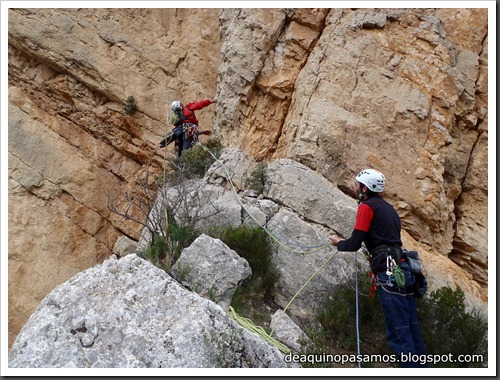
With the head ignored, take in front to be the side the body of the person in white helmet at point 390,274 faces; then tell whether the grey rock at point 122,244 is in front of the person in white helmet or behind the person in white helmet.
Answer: in front

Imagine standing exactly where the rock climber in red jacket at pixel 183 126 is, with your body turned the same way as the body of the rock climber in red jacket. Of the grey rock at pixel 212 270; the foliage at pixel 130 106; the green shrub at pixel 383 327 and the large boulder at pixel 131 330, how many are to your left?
1

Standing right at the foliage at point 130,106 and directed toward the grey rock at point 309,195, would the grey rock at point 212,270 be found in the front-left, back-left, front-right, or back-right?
front-right

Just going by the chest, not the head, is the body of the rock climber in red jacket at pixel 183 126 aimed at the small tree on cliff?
no

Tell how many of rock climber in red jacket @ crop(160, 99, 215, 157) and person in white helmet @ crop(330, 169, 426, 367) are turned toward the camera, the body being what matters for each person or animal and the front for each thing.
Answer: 0

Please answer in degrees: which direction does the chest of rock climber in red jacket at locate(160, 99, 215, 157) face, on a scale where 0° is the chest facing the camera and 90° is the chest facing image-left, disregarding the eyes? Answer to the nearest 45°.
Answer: approximately 225°

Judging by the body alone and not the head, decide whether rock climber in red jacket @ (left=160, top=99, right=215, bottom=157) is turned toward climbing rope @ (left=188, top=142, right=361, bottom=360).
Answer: no

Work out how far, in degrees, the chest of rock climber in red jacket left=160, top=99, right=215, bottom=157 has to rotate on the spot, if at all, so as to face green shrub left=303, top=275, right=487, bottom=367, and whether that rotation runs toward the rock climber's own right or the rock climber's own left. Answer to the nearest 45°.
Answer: approximately 90° to the rock climber's own right

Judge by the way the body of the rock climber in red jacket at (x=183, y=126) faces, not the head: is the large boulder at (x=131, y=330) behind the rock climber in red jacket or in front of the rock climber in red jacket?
behind

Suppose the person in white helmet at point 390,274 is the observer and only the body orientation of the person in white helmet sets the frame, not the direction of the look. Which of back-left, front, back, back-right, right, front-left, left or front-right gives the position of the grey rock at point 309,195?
front

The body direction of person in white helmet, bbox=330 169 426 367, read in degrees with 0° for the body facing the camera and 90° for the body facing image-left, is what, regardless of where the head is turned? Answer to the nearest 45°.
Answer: approximately 135°

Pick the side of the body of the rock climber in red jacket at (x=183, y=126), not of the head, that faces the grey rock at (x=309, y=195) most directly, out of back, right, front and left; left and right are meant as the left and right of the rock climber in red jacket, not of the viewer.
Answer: right

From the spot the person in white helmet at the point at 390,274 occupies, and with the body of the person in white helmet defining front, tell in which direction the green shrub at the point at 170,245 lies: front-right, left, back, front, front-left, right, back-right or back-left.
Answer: front-left
